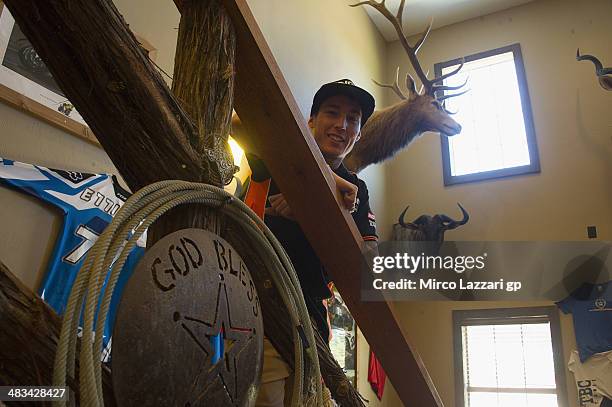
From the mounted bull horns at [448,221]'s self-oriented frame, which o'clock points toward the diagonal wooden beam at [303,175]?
The diagonal wooden beam is roughly at 12 o'clock from the mounted bull horns.

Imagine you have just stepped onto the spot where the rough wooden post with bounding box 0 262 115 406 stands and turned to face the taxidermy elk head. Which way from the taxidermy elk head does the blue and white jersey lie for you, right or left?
left

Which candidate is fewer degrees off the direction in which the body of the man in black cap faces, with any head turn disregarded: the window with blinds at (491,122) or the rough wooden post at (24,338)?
the rough wooden post

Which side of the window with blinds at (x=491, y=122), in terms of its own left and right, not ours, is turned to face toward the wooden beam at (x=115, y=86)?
front

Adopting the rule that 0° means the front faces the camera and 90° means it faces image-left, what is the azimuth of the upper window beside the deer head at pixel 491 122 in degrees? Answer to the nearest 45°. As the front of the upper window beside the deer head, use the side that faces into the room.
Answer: approximately 0°

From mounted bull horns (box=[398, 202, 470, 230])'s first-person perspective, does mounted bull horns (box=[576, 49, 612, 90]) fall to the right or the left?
on its left

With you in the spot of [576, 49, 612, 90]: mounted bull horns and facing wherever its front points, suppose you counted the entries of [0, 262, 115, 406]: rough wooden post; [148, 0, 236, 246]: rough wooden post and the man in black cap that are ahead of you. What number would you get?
3

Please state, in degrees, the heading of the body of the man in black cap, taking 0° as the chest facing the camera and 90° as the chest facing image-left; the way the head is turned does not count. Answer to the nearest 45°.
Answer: approximately 0°

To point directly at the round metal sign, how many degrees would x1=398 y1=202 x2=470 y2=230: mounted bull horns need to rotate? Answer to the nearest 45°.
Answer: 0° — it already faces it

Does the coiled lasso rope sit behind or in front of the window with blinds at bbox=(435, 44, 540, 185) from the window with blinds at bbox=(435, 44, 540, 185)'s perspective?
in front

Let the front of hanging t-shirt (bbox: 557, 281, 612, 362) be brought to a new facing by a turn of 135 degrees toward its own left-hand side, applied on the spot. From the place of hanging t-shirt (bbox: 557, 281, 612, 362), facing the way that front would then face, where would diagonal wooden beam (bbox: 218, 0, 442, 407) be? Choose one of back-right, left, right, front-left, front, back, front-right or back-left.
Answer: back-right

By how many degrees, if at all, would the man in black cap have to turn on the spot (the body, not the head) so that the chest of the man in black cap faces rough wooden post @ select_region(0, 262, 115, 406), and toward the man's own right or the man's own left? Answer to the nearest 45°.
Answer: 0° — they already face it
